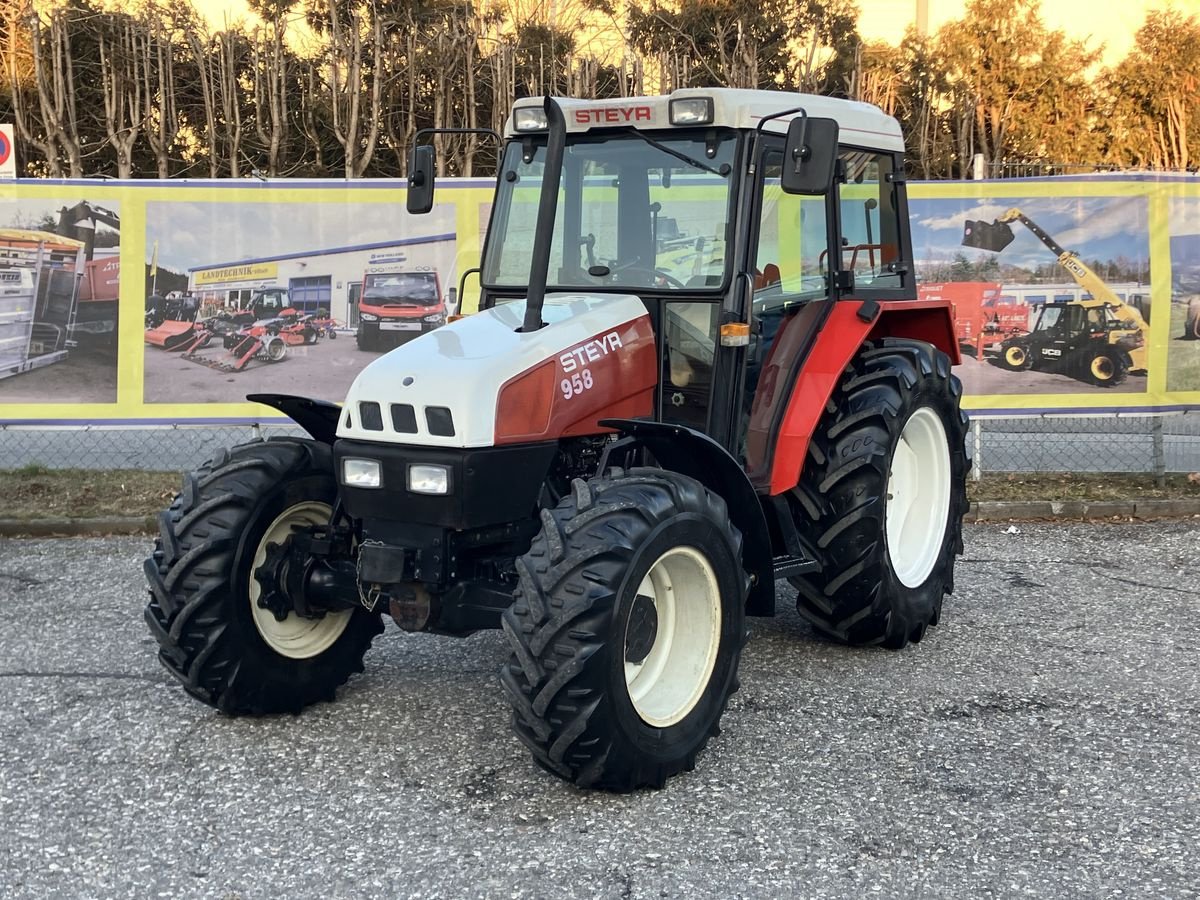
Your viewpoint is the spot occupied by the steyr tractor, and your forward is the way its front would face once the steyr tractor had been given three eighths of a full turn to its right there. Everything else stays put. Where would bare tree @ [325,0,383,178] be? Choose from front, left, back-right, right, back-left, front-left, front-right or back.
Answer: front

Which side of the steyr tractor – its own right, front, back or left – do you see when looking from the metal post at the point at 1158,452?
back

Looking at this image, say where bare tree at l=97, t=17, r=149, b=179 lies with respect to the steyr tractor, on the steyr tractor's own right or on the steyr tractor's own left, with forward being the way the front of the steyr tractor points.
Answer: on the steyr tractor's own right

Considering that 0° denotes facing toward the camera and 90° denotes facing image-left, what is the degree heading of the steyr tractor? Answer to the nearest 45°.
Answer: approximately 45°

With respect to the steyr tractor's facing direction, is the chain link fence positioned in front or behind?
behind

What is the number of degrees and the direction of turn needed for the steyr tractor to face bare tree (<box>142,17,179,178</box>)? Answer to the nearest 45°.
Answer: approximately 135° to its right

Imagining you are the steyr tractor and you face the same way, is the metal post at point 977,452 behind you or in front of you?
behind
